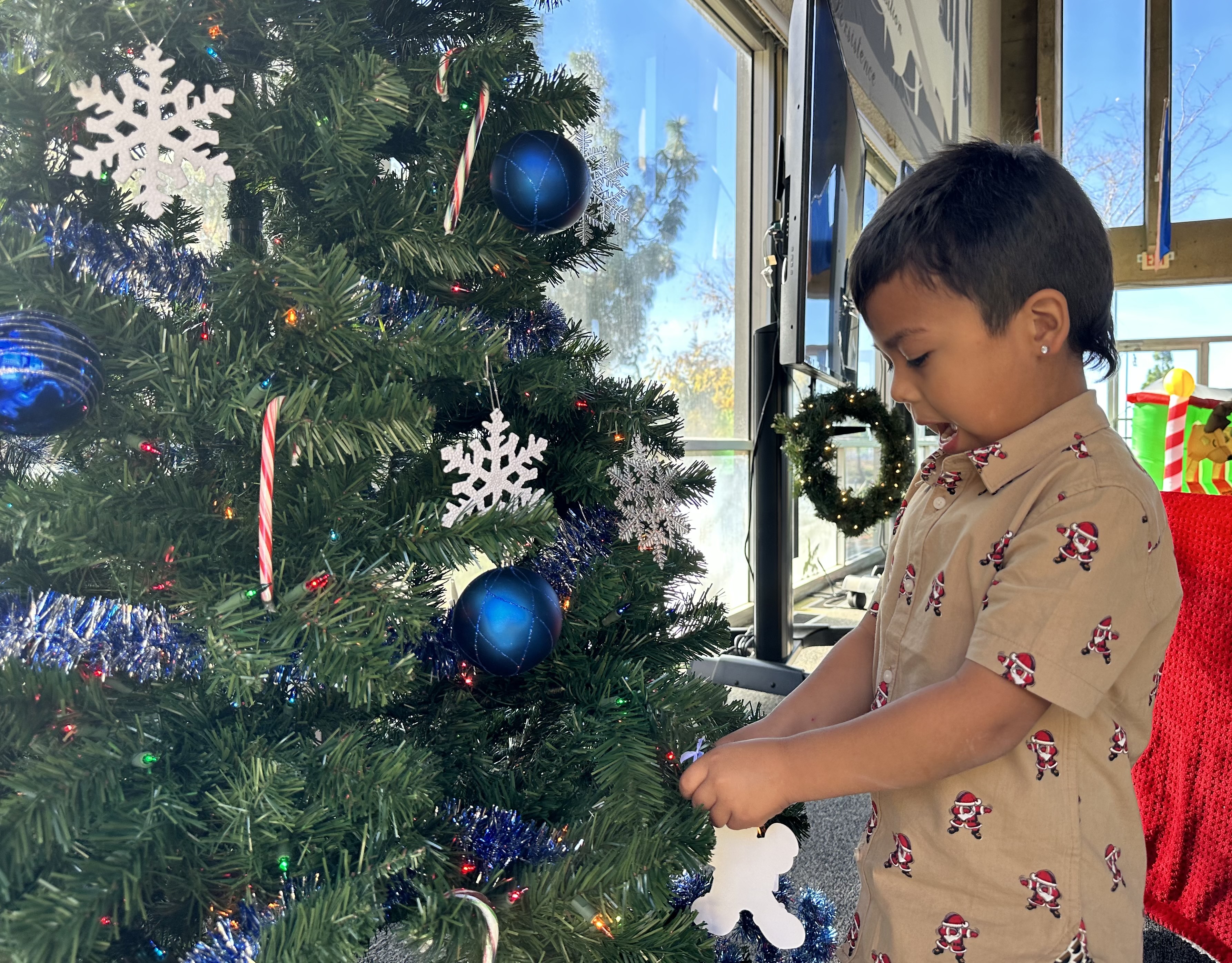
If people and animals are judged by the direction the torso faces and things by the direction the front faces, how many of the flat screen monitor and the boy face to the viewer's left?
1

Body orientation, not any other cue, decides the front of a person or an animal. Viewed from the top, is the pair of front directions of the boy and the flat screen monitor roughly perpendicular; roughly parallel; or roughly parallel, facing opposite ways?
roughly parallel, facing opposite ways

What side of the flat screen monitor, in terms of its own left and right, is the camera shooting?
right

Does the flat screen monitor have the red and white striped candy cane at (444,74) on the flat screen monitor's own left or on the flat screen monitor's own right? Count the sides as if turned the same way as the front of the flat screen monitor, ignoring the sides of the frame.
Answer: on the flat screen monitor's own right

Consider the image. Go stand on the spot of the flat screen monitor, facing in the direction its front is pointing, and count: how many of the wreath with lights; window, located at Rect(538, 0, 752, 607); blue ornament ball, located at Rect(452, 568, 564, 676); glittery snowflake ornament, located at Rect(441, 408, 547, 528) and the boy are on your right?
3

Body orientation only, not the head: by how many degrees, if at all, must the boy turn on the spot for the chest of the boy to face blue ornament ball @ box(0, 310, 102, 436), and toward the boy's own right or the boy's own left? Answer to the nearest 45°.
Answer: approximately 45° to the boy's own left

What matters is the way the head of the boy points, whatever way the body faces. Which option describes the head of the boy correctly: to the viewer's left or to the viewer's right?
to the viewer's left

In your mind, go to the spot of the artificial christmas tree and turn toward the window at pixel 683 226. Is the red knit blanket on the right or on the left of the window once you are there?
right

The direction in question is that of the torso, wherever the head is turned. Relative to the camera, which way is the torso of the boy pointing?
to the viewer's left
